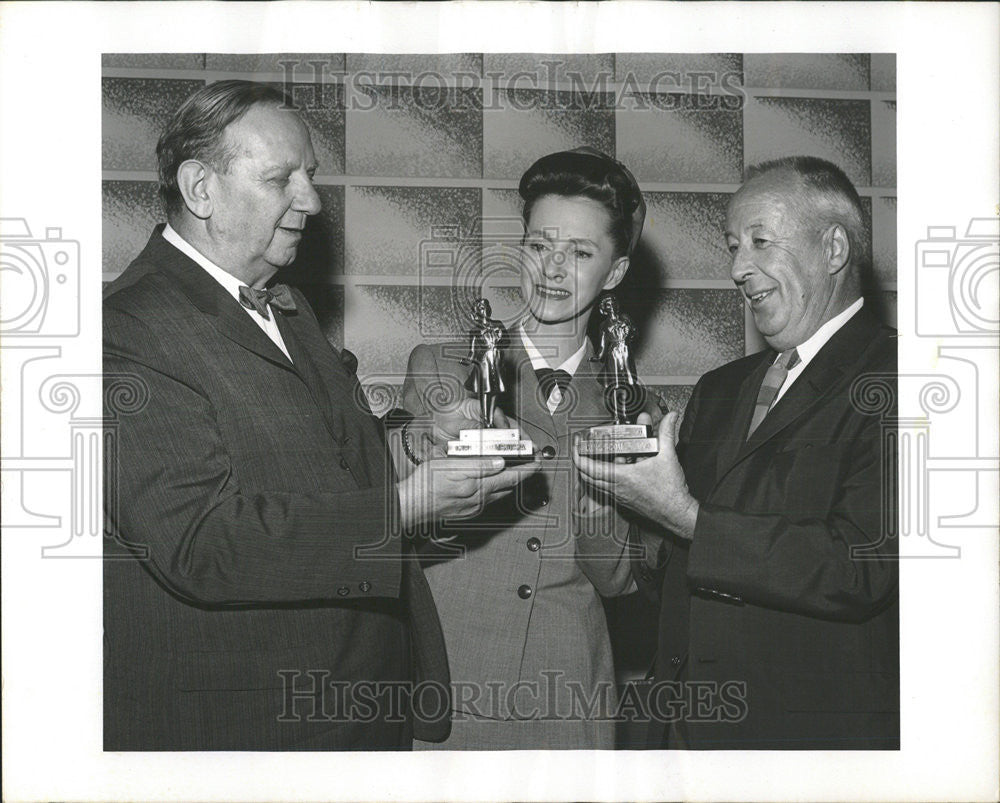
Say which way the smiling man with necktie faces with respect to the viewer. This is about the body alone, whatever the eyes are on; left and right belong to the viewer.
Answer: facing the viewer and to the left of the viewer

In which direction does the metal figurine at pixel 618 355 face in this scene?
toward the camera

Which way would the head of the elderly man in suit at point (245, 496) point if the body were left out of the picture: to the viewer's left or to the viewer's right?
to the viewer's right

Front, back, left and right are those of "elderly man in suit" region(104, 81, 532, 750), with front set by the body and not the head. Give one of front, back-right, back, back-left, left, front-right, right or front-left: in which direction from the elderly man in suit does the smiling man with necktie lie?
front-left

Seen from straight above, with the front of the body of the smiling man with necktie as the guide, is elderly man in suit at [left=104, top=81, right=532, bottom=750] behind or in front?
in front

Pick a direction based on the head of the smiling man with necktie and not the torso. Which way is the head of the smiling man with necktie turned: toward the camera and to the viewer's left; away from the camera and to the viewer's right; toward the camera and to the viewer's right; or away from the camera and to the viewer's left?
toward the camera and to the viewer's left

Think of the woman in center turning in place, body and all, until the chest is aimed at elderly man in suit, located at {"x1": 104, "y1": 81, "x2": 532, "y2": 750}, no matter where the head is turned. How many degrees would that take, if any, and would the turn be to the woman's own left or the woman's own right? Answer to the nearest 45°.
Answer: approximately 90° to the woman's own right

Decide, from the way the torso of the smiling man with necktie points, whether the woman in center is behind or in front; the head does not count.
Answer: in front

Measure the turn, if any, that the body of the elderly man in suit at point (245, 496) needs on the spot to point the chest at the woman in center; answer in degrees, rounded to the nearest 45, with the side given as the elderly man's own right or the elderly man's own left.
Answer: approximately 45° to the elderly man's own left

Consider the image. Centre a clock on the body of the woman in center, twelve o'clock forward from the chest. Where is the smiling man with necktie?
The smiling man with necktie is roughly at 9 o'clock from the woman in center.

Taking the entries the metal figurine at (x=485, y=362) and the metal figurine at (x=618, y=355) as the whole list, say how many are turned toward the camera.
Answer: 2

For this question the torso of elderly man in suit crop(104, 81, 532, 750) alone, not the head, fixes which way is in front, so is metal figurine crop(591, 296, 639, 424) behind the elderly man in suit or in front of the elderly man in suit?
in front

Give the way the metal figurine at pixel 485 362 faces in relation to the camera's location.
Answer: facing the viewer

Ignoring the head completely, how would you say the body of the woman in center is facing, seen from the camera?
toward the camera
